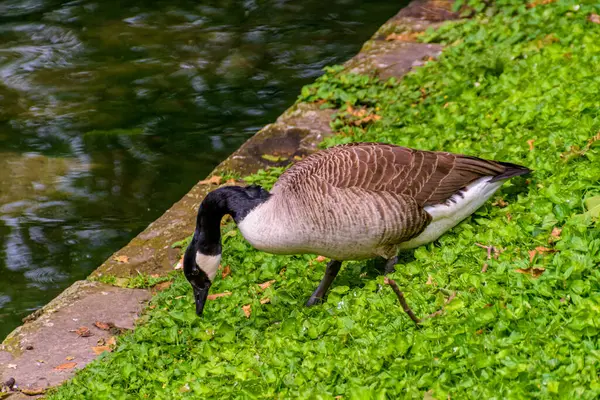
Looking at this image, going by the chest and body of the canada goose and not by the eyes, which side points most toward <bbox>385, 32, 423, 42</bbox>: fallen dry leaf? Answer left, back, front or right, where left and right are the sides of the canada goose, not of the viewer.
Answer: right

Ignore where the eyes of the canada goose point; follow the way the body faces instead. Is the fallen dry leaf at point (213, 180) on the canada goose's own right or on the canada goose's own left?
on the canada goose's own right

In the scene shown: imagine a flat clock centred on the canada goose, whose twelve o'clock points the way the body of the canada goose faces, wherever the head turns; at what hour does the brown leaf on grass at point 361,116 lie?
The brown leaf on grass is roughly at 3 o'clock from the canada goose.

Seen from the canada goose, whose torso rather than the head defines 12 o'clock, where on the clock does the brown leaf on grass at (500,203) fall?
The brown leaf on grass is roughly at 5 o'clock from the canada goose.

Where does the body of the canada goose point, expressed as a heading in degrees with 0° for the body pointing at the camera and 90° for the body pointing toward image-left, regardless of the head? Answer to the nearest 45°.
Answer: approximately 90°

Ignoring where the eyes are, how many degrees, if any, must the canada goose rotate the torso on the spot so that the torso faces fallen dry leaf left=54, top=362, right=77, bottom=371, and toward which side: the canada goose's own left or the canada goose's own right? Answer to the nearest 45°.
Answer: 0° — it already faces it

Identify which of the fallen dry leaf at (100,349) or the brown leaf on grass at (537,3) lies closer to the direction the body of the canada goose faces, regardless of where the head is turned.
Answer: the fallen dry leaf

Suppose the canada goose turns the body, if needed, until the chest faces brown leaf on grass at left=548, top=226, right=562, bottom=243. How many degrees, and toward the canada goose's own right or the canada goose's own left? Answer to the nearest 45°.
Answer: approximately 180°

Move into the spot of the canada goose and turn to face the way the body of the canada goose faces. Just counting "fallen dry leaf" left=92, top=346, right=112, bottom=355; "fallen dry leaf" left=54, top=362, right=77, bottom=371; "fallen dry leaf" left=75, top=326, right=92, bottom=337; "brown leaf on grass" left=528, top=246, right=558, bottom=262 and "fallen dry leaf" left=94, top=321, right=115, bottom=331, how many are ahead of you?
4

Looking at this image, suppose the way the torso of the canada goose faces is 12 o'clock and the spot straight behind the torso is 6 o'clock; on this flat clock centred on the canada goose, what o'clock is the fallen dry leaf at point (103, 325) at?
The fallen dry leaf is roughly at 12 o'clock from the canada goose.

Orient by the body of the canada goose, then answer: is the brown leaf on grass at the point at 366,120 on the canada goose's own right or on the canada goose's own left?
on the canada goose's own right
